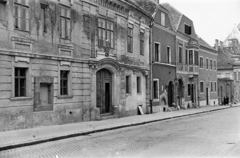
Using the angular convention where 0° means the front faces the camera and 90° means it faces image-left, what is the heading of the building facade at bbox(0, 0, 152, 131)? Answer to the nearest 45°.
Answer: approximately 315°
